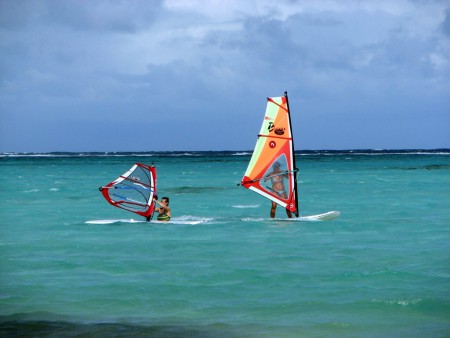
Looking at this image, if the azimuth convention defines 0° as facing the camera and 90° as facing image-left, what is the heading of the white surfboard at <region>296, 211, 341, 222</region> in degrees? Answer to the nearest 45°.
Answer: approximately 270°

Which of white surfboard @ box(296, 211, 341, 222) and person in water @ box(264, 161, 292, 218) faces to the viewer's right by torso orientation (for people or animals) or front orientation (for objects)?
the white surfboard

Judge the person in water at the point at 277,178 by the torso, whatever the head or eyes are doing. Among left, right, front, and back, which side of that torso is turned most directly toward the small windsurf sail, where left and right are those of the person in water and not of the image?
right

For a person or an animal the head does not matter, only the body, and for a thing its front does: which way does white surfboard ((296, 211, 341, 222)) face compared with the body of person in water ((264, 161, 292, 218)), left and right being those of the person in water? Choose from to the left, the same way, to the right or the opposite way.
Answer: to the left

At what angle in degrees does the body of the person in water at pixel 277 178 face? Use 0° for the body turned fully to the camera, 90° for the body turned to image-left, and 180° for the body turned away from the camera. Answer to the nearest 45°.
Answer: approximately 0°

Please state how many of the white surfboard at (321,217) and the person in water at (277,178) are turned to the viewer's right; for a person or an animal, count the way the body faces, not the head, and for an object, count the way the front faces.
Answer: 1

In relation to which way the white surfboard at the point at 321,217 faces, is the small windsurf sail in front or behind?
behind
